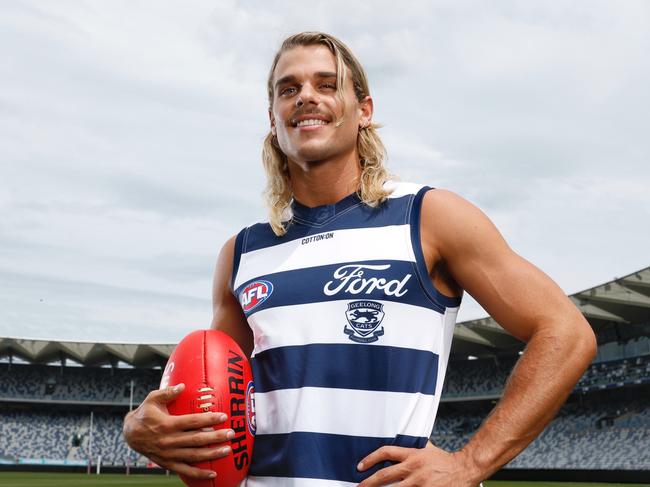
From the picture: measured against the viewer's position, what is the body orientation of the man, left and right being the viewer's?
facing the viewer and to the left of the viewer

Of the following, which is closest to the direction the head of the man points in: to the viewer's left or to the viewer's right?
to the viewer's left
